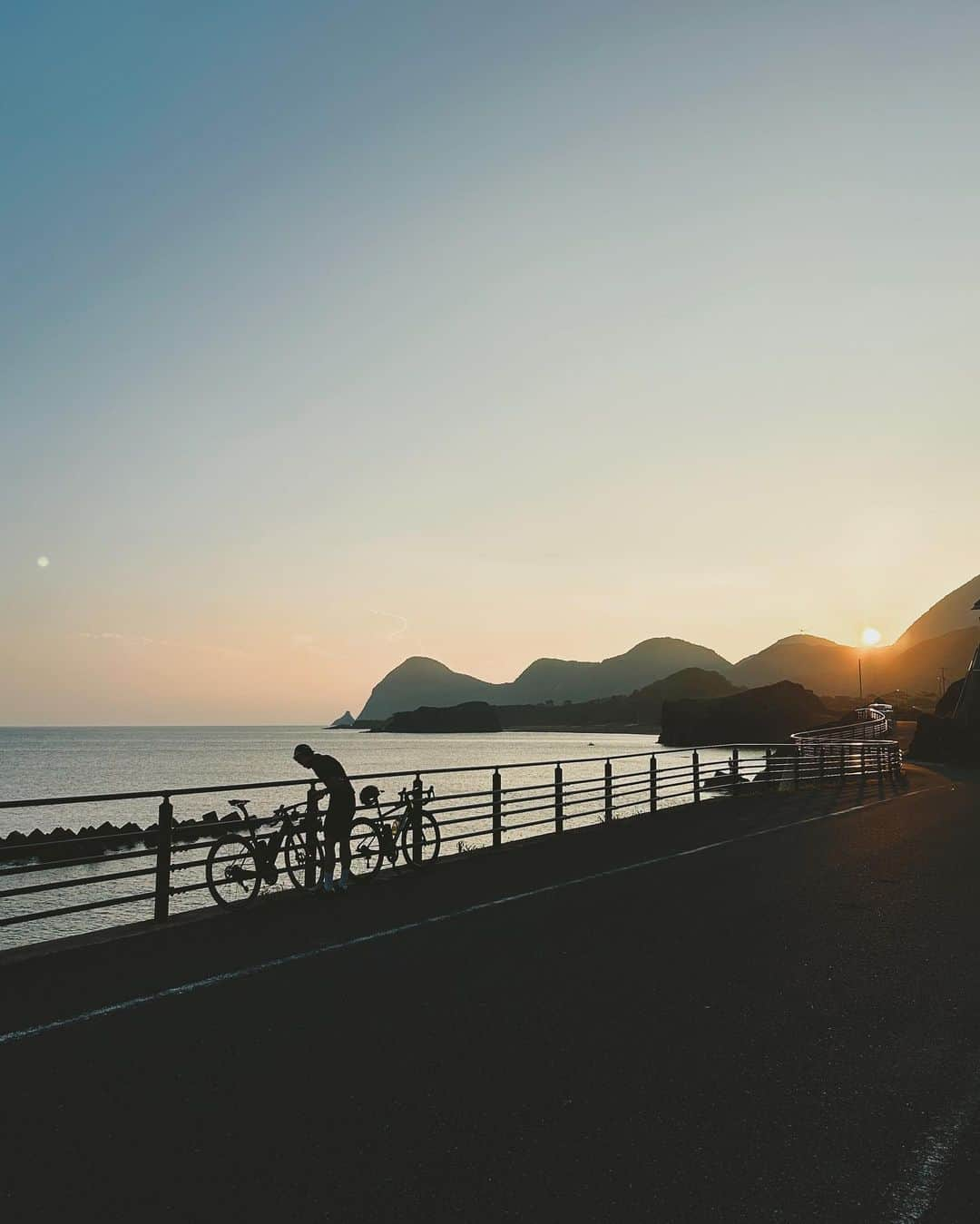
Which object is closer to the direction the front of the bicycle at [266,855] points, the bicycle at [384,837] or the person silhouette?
the bicycle

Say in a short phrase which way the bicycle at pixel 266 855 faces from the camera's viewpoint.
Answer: facing away from the viewer and to the right of the viewer

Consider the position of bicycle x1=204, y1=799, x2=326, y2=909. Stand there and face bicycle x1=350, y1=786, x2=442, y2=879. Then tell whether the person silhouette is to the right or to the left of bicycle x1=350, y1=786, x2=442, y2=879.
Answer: right

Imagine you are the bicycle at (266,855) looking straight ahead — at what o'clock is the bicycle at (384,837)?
the bicycle at (384,837) is roughly at 12 o'clock from the bicycle at (266,855).
